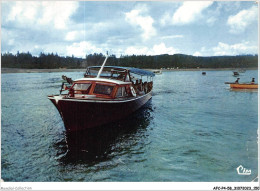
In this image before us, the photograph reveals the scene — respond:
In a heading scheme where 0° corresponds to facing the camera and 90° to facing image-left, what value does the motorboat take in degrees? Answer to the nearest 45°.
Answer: approximately 45°
